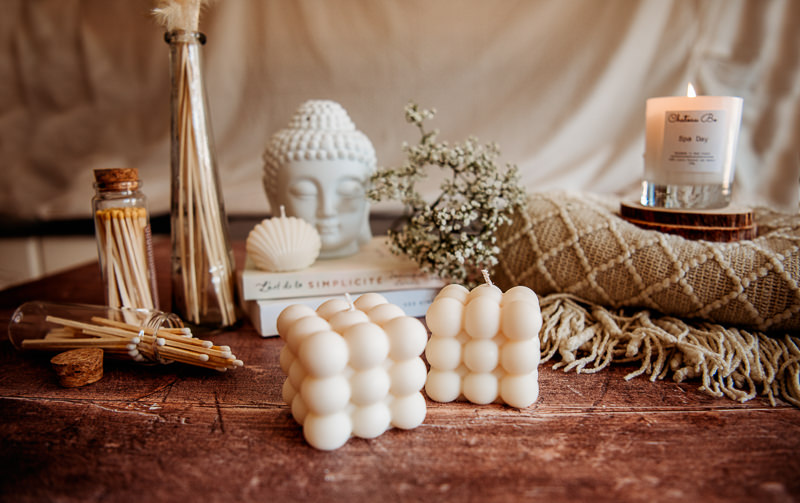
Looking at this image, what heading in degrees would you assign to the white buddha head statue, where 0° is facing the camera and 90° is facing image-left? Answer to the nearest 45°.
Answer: approximately 0°
